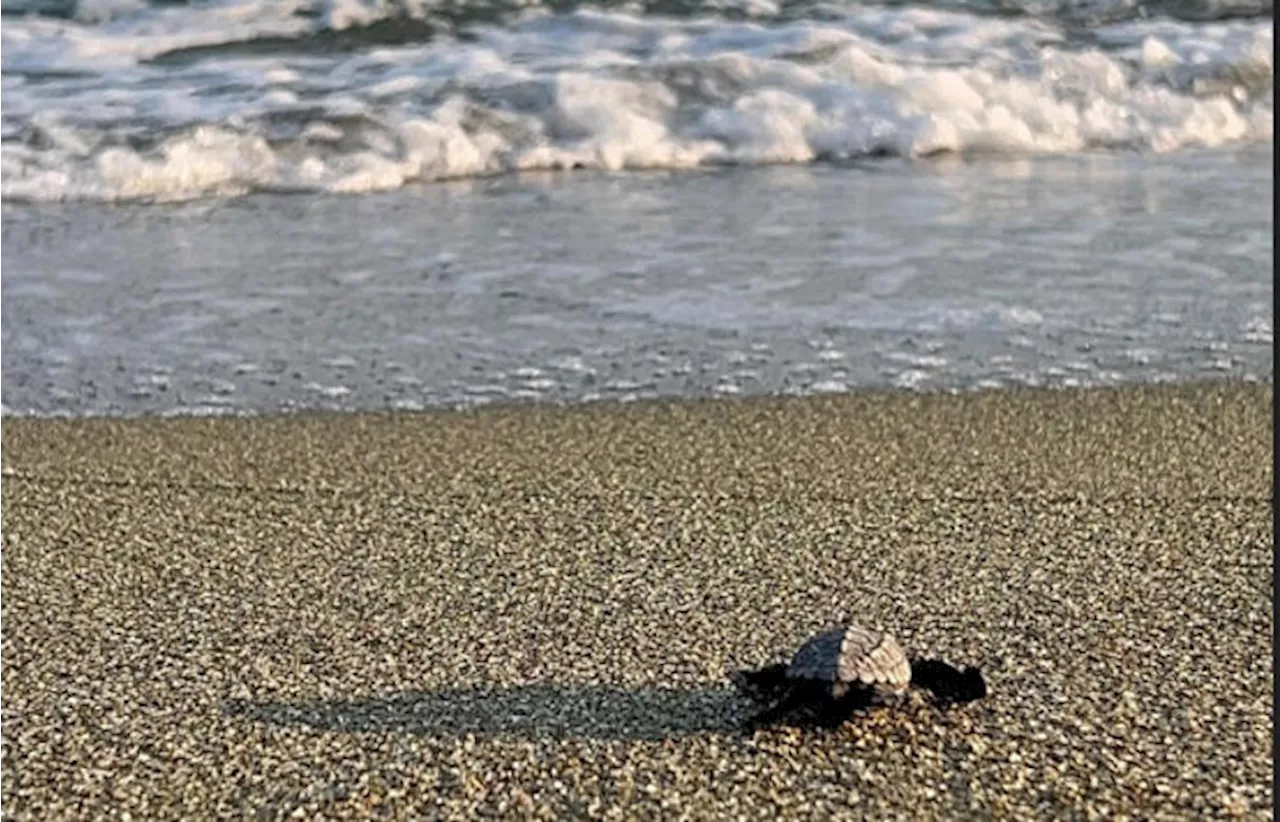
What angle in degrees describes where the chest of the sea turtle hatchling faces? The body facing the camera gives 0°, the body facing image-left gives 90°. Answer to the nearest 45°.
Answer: approximately 180°
